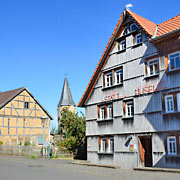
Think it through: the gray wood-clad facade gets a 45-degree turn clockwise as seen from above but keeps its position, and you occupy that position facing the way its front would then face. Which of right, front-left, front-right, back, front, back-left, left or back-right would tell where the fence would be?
front-right

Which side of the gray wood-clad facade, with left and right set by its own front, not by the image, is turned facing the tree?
right

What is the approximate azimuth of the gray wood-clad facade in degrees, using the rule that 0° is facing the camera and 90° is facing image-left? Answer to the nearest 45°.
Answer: approximately 45°

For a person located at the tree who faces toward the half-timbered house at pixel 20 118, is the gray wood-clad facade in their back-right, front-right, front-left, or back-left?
back-left

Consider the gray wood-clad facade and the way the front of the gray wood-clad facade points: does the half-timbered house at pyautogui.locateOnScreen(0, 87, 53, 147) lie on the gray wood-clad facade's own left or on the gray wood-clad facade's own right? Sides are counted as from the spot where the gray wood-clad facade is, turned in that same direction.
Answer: on the gray wood-clad facade's own right
